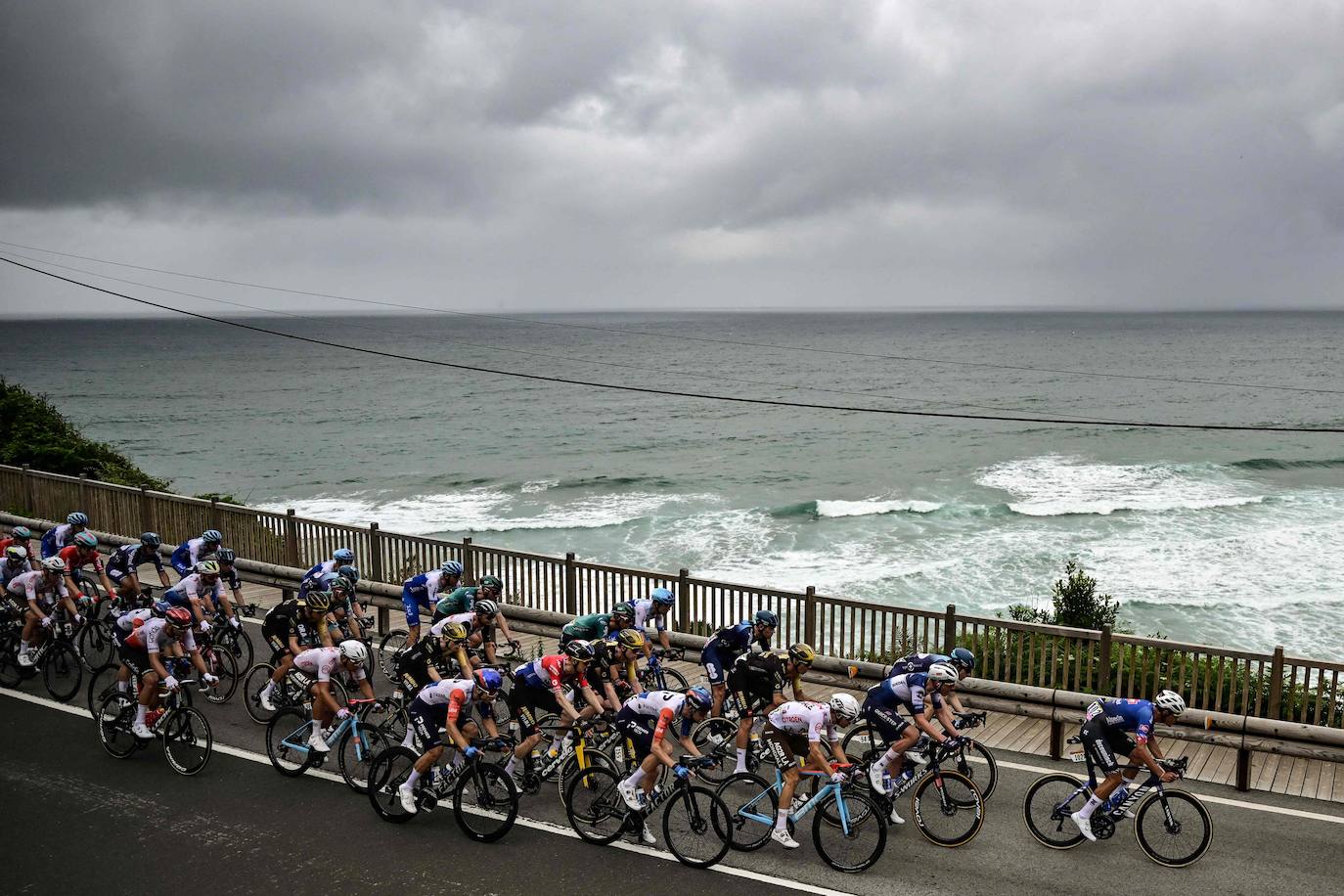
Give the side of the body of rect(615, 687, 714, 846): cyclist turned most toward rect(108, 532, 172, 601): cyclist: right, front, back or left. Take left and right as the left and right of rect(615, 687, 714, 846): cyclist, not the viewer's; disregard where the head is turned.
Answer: back

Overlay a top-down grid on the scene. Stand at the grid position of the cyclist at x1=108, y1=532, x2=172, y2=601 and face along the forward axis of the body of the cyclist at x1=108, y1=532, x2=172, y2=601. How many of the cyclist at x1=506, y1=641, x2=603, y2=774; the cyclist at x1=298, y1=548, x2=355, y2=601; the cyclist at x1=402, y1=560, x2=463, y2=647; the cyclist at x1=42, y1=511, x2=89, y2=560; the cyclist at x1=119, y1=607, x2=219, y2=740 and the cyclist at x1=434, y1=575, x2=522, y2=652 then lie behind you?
1

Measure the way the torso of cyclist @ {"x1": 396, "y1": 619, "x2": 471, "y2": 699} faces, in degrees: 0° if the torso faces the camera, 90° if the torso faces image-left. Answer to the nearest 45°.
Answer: approximately 315°

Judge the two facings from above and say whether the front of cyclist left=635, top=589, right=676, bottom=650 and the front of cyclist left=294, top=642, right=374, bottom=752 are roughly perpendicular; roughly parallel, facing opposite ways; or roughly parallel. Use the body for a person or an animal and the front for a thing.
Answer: roughly parallel

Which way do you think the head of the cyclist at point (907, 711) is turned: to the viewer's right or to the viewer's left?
to the viewer's right

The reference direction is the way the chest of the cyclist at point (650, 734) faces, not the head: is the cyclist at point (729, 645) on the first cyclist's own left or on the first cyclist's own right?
on the first cyclist's own left

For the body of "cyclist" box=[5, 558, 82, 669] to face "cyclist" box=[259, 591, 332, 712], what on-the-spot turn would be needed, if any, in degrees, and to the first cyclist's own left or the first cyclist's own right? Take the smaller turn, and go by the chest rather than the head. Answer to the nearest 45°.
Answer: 0° — they already face them

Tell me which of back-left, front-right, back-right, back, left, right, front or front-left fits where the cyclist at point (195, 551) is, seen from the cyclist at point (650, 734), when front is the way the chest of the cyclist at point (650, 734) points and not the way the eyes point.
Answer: back

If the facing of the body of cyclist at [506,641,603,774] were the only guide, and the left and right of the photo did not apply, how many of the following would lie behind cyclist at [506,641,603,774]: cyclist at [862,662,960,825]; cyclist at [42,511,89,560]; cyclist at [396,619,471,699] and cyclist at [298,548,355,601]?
3

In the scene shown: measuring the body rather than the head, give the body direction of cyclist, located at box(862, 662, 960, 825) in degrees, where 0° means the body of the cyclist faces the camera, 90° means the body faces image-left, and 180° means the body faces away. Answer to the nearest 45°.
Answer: approximately 315°

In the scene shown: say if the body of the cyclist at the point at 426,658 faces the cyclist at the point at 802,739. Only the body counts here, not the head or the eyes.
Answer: yes

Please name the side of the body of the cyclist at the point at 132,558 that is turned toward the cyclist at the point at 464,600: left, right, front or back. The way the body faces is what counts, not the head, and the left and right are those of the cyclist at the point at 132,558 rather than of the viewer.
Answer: front

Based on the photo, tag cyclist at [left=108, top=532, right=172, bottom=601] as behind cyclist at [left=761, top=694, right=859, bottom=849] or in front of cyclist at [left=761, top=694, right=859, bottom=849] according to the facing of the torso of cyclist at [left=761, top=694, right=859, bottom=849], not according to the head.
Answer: behind

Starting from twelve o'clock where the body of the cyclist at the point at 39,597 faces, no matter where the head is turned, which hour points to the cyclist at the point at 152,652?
the cyclist at the point at 152,652 is roughly at 1 o'clock from the cyclist at the point at 39,597.

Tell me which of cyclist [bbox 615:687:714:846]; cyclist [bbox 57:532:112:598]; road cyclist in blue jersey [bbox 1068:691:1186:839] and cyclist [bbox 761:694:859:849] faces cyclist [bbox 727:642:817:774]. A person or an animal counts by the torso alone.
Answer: cyclist [bbox 57:532:112:598]

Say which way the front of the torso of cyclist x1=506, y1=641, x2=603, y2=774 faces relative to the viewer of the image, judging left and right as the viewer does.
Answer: facing the viewer and to the right of the viewer

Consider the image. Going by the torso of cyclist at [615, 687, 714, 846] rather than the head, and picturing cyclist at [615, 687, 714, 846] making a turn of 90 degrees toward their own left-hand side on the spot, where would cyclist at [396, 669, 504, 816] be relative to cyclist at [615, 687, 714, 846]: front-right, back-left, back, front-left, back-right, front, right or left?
back-left

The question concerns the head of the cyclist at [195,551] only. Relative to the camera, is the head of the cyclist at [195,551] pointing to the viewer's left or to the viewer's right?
to the viewer's right

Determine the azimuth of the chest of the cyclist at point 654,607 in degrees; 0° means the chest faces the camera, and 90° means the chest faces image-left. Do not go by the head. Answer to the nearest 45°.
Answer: approximately 315°

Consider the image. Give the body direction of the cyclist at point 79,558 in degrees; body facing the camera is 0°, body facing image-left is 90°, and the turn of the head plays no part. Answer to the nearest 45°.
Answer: approximately 315°

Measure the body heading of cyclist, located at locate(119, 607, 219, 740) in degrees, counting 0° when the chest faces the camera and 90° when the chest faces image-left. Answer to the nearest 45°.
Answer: approximately 315°
